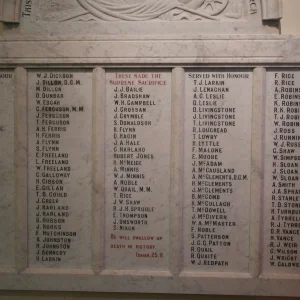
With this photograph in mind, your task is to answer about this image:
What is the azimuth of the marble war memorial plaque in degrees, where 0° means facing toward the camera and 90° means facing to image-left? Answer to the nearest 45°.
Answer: approximately 0°
